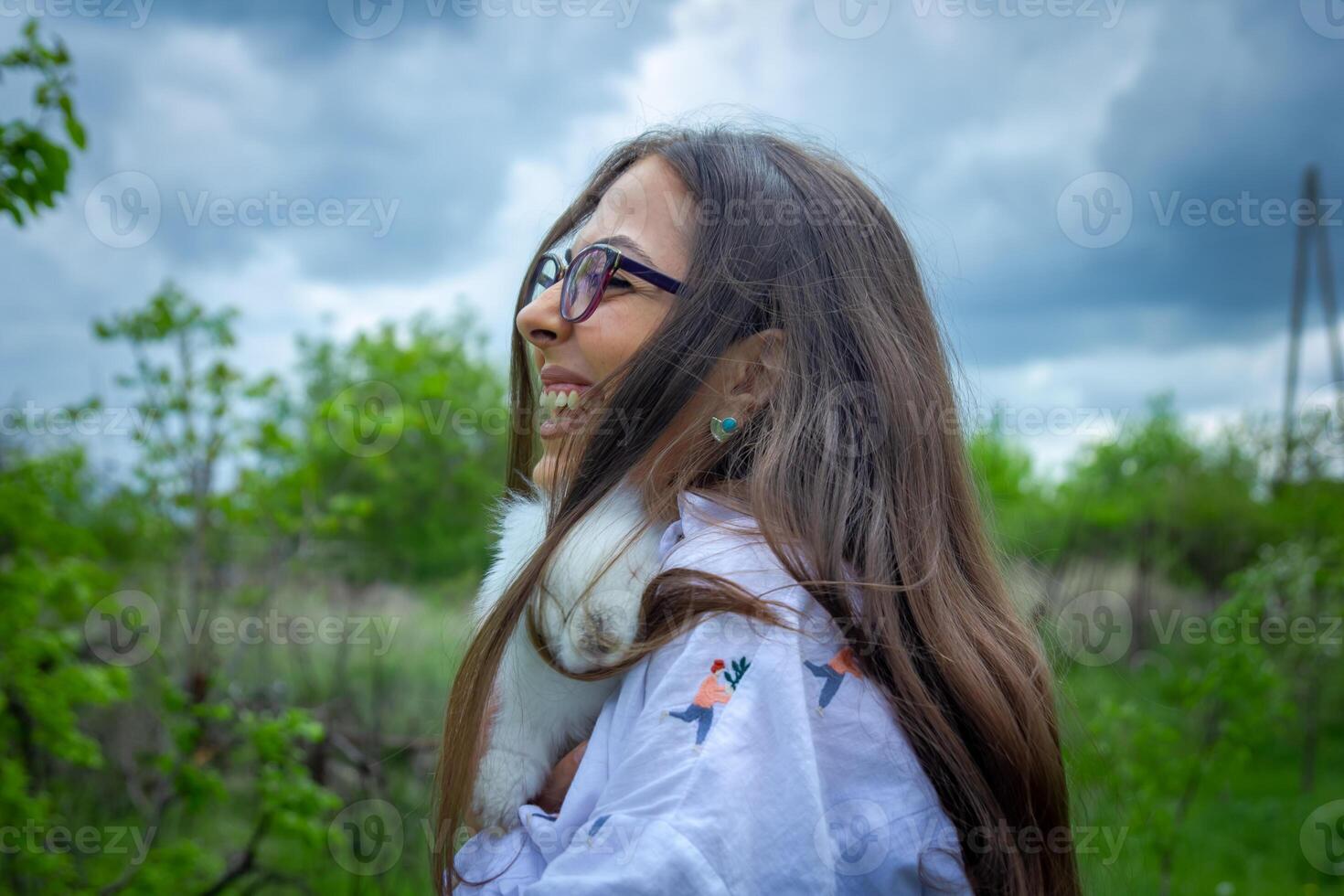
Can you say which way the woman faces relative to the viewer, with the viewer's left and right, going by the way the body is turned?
facing to the left of the viewer

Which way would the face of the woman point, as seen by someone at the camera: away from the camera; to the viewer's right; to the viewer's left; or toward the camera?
to the viewer's left
